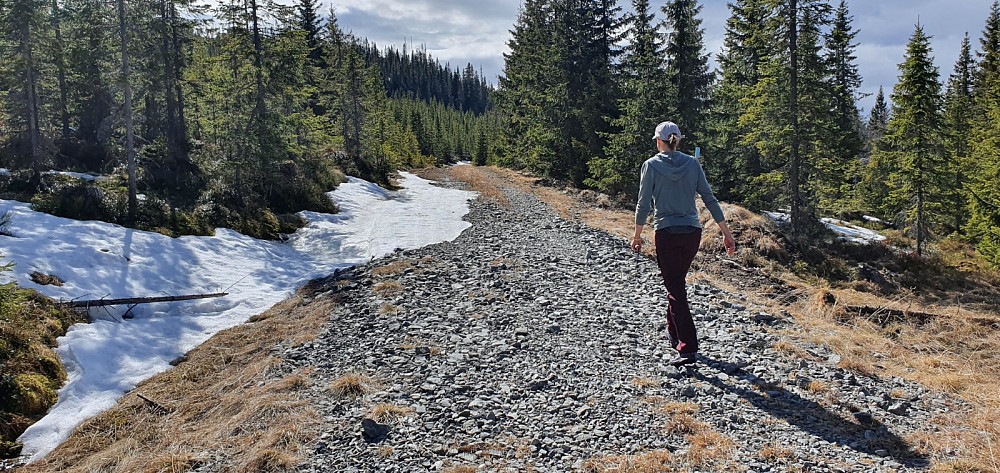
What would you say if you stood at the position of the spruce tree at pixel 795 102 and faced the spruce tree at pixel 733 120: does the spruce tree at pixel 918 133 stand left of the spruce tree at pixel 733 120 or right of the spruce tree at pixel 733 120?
right

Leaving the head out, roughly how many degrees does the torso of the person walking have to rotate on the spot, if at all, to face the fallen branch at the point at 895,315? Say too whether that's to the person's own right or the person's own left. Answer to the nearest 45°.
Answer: approximately 45° to the person's own right

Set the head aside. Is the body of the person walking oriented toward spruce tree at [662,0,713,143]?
yes

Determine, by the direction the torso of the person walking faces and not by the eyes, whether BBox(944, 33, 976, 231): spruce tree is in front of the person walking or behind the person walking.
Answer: in front

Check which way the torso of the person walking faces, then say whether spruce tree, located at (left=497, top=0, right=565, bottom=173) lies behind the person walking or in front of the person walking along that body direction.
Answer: in front

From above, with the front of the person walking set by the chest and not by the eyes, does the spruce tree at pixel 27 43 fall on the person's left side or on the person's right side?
on the person's left side

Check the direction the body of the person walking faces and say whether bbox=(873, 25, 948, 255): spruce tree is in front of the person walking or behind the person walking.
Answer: in front

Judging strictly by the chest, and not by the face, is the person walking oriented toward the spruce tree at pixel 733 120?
yes

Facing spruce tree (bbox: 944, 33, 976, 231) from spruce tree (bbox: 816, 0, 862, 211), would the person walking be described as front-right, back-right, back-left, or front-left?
back-right

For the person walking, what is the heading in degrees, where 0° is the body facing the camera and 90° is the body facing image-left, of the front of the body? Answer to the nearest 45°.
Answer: approximately 180°

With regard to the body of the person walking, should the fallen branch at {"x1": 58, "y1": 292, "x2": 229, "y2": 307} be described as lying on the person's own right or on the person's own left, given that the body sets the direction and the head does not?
on the person's own left
